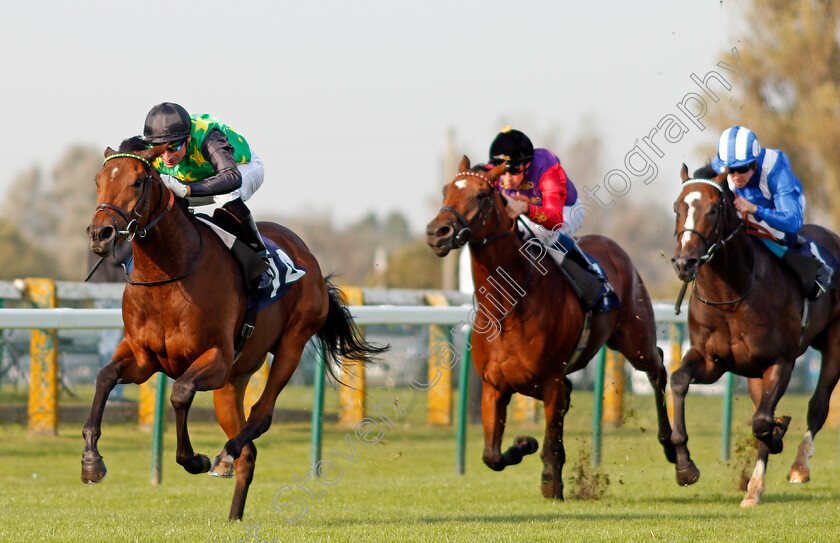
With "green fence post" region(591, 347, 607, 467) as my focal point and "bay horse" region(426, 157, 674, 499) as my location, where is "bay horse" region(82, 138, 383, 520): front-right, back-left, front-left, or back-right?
back-left

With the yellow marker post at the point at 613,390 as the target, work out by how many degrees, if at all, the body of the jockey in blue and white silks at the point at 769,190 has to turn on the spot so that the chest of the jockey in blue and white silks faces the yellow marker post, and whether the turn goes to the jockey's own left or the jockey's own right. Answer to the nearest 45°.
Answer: approximately 135° to the jockey's own right

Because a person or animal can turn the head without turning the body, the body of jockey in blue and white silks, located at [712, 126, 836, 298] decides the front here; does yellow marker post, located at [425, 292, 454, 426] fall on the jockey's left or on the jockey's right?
on the jockey's right

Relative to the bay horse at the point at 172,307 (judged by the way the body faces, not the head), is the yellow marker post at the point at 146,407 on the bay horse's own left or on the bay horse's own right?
on the bay horse's own right

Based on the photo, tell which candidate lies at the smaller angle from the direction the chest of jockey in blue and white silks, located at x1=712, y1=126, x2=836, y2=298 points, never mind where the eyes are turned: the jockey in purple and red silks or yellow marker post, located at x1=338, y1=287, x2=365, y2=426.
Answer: the jockey in purple and red silks

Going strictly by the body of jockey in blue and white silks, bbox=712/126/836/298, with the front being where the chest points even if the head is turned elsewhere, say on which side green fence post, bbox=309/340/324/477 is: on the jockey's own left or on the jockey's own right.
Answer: on the jockey's own right

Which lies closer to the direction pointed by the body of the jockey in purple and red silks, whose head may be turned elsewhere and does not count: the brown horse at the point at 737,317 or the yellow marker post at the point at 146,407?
the yellow marker post

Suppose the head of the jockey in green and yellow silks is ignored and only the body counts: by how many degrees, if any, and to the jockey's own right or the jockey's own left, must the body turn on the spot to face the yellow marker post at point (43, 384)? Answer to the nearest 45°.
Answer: approximately 90° to the jockey's own right

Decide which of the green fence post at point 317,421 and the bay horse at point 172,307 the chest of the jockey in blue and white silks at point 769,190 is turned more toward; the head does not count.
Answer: the bay horse

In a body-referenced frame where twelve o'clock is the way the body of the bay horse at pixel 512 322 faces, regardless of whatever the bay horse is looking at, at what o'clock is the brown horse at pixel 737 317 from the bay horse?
The brown horse is roughly at 7 o'clock from the bay horse.
